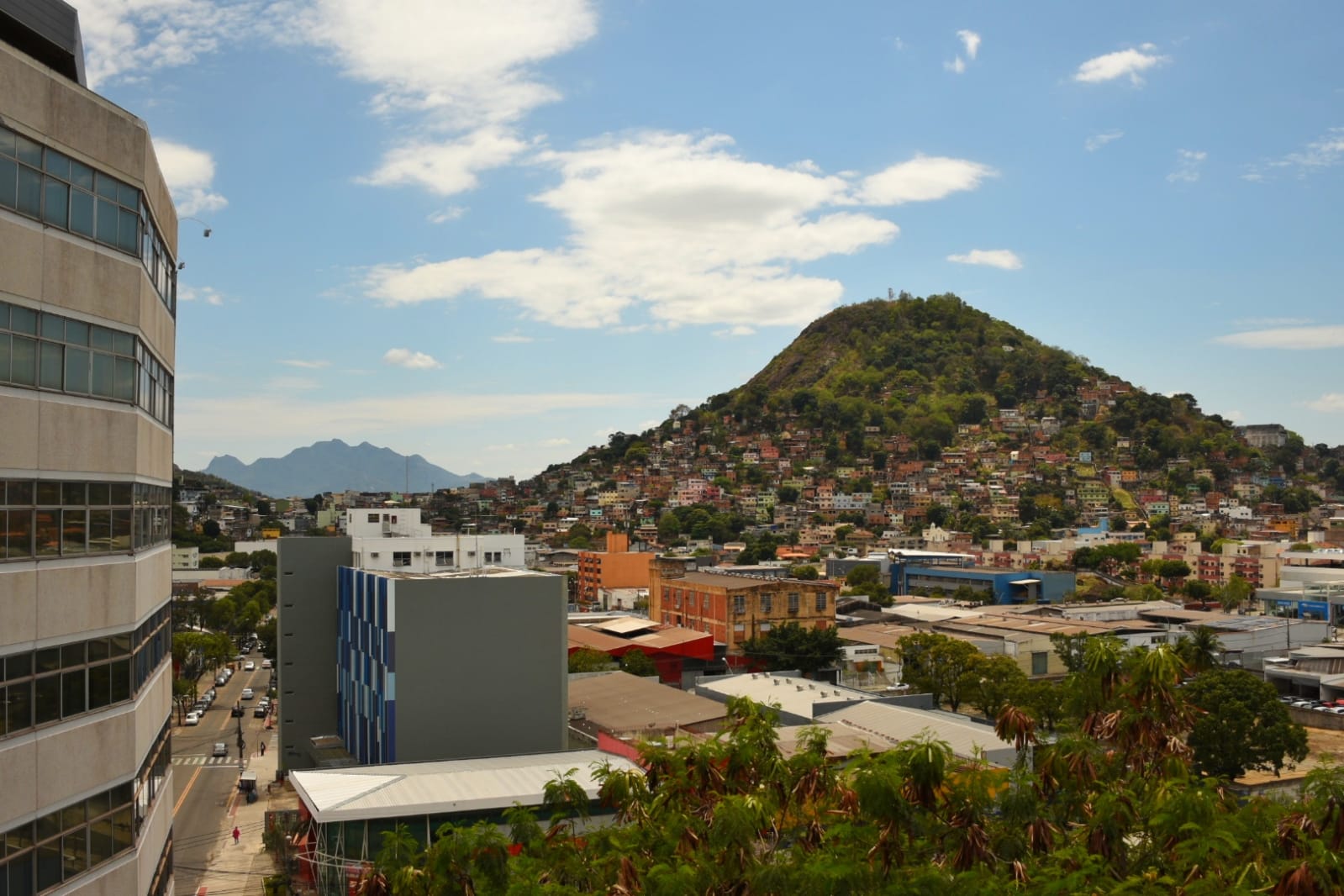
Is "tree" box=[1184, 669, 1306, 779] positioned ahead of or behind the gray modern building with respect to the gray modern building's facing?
behind

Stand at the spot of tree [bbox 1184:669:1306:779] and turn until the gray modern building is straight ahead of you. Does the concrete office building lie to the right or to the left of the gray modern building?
left

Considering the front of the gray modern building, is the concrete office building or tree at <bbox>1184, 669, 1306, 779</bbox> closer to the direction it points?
the concrete office building

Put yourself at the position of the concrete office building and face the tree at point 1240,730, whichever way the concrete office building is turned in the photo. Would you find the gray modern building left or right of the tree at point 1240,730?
left
